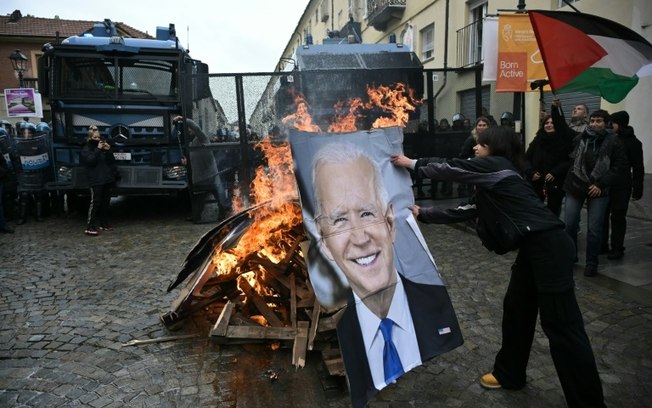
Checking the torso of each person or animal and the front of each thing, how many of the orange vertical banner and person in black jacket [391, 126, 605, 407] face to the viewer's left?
1

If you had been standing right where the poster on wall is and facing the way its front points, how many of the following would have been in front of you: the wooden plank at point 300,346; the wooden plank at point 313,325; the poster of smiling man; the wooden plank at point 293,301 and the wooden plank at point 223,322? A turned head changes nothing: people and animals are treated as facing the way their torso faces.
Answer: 5

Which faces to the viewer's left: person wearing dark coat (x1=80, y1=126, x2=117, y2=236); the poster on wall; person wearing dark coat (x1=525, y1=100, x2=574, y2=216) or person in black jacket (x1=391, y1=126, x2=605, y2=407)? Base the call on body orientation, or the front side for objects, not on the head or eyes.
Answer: the person in black jacket

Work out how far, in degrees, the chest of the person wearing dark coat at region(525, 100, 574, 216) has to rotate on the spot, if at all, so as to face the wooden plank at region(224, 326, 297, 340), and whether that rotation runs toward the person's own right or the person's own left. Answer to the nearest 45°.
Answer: approximately 45° to the person's own right

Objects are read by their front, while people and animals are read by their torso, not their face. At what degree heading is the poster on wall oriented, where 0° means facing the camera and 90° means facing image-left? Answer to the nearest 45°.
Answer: approximately 0°

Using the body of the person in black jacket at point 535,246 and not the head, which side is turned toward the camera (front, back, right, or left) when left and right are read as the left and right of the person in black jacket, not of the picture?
left

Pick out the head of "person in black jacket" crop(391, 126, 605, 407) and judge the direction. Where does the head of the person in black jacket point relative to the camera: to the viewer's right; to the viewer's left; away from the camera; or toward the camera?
to the viewer's left

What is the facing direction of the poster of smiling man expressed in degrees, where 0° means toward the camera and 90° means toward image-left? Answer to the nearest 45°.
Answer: approximately 0°

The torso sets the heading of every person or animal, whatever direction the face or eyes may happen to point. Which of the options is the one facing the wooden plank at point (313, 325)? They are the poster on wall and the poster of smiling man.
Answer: the poster on wall
